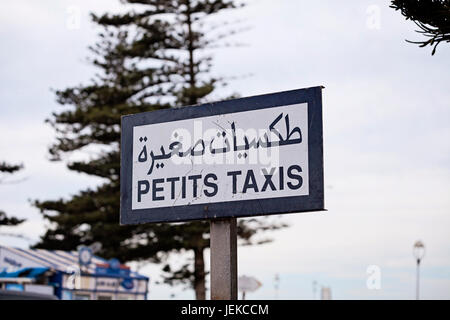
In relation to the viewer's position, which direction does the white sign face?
facing the viewer and to the left of the viewer
